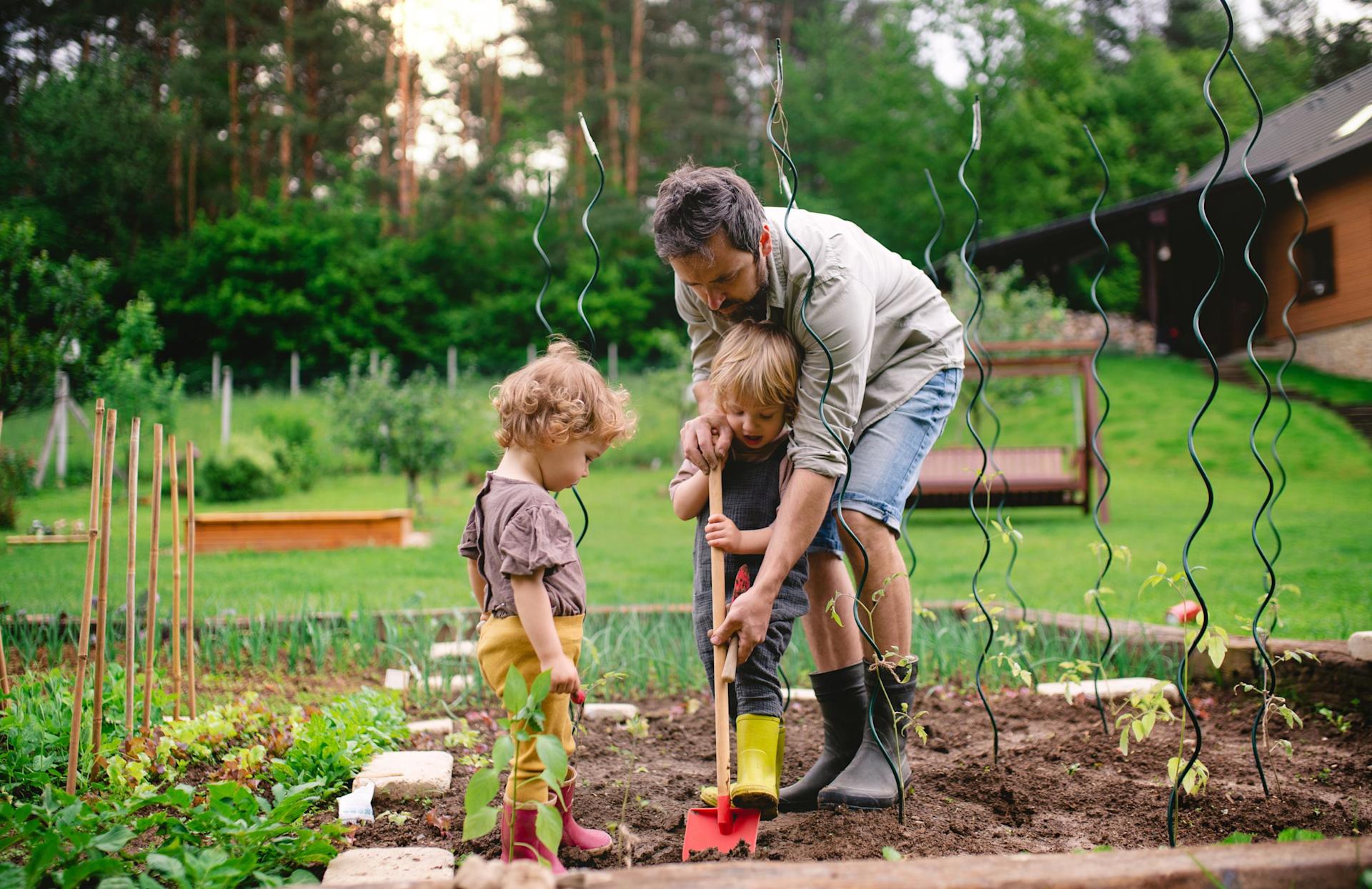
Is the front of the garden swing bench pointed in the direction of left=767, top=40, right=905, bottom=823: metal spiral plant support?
yes

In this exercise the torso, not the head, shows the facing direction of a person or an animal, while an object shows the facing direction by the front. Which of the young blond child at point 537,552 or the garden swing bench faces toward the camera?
the garden swing bench

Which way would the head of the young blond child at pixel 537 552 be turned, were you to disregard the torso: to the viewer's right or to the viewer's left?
to the viewer's right

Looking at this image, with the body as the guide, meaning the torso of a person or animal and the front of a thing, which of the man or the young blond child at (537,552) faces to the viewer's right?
the young blond child

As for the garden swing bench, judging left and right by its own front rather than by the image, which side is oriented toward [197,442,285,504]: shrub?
right

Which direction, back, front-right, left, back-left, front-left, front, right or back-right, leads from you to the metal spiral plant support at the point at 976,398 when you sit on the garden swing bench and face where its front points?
front

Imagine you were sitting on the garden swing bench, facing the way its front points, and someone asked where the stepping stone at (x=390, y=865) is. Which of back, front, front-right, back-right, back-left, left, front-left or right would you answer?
front

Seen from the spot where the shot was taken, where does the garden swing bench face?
facing the viewer

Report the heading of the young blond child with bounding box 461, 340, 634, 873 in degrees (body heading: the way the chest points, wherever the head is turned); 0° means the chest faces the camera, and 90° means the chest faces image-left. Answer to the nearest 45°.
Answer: approximately 270°

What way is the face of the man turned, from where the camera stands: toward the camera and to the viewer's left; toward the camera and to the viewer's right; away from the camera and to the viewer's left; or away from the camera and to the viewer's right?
toward the camera and to the viewer's left
